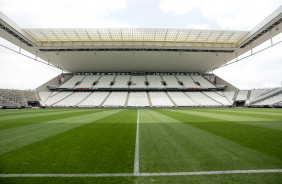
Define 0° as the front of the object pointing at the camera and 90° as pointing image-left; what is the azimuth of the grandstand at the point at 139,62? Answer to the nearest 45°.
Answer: approximately 0°
